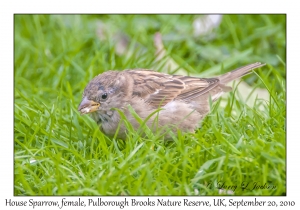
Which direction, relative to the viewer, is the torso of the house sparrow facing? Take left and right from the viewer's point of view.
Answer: facing to the left of the viewer
